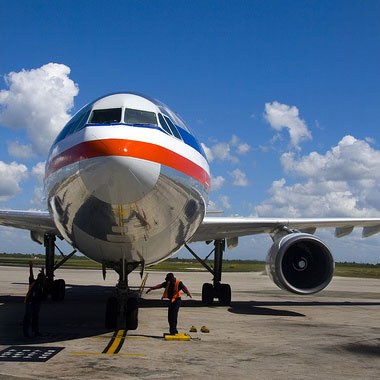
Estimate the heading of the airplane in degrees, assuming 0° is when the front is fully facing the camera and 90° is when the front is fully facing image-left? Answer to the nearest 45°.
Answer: approximately 0°

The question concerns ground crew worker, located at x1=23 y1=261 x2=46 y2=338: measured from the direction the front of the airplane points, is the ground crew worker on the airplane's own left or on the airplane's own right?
on the airplane's own right
